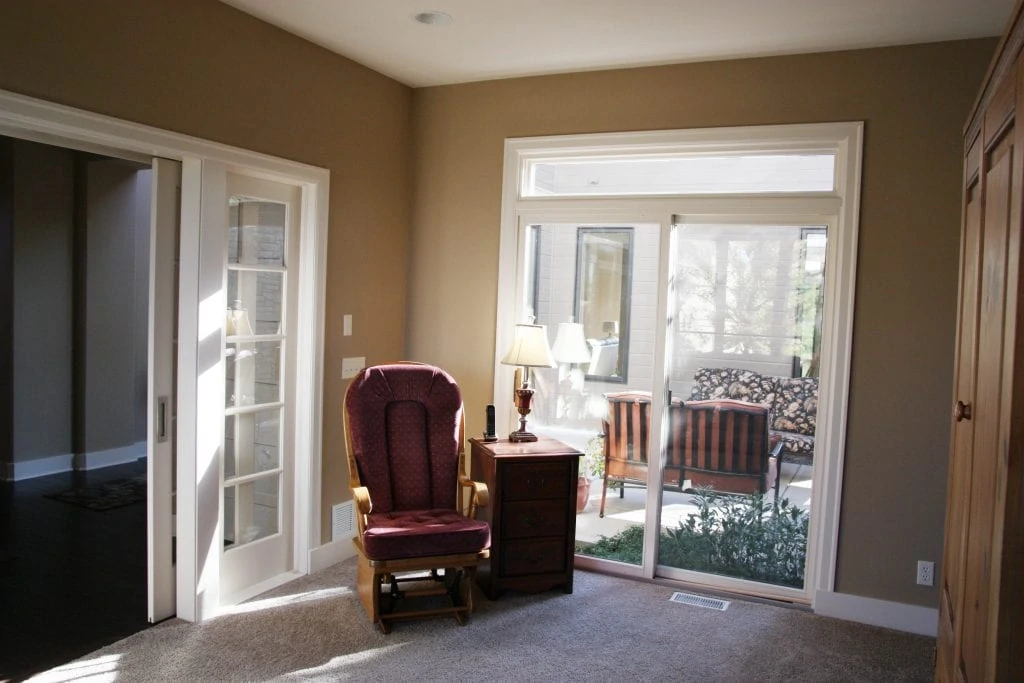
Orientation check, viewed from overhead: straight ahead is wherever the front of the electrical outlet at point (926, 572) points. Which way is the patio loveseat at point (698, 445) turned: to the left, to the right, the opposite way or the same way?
the opposite way

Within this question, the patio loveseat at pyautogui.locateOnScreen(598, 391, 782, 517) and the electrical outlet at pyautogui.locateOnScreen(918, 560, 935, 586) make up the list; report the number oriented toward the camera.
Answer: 1

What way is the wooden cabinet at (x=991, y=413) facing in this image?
to the viewer's left

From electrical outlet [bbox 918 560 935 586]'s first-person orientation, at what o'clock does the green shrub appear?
The green shrub is roughly at 3 o'clock from the electrical outlet.

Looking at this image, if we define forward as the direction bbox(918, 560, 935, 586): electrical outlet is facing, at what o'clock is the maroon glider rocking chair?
The maroon glider rocking chair is roughly at 2 o'clock from the electrical outlet.

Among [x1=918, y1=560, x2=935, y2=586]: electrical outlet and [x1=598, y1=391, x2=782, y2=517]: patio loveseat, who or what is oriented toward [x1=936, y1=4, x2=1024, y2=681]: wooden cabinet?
the electrical outlet

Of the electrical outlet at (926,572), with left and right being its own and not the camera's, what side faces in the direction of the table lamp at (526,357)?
right

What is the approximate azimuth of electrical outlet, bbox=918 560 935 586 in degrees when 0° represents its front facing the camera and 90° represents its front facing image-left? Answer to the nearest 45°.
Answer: approximately 0°

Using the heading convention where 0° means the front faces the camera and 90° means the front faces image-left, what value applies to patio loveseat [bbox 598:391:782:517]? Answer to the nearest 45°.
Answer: approximately 180°

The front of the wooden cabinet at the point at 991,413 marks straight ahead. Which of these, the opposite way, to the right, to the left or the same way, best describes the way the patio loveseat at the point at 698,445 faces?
to the right
